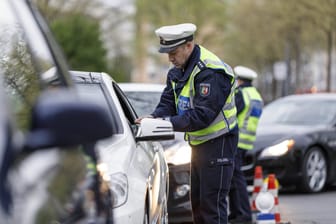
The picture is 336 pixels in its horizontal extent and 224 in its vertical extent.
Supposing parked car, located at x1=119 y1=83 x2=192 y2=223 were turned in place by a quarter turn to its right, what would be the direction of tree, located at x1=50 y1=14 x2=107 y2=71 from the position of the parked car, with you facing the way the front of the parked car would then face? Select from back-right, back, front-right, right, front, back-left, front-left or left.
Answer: right

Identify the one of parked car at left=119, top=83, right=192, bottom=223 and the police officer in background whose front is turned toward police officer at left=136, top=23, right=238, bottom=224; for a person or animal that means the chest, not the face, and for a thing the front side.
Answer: the parked car

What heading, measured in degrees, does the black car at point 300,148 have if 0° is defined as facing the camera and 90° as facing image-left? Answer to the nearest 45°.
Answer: approximately 45°

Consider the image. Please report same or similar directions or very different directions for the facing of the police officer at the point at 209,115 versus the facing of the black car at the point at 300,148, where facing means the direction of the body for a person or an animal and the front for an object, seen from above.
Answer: same or similar directions

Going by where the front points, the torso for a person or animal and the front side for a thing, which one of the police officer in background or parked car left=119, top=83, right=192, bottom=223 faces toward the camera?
the parked car

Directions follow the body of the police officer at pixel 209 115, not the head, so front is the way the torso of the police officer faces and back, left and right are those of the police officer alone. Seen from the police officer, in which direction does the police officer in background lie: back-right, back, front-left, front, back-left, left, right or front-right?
back-right

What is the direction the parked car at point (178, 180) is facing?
toward the camera

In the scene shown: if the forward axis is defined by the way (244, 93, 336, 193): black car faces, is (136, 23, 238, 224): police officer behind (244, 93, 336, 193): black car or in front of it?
in front

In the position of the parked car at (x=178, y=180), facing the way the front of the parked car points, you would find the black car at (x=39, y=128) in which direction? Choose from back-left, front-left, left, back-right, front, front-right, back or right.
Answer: front

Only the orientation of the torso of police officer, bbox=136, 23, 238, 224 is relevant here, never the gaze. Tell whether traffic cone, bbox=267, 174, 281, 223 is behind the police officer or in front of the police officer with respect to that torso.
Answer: behind

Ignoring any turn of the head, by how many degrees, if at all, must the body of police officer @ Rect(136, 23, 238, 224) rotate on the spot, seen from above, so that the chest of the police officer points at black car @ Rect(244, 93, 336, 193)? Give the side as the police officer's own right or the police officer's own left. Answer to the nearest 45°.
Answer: approximately 135° to the police officer's own right

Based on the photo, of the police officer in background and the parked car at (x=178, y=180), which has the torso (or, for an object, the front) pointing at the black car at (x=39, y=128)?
the parked car

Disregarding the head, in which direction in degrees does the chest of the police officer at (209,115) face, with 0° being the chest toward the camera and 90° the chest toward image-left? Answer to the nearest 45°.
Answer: approximately 45°

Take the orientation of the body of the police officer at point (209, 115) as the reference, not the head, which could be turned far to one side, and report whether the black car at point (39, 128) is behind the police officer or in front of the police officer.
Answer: in front

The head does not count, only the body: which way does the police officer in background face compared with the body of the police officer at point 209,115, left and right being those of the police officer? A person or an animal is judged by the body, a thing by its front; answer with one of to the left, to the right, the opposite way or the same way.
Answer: to the right
